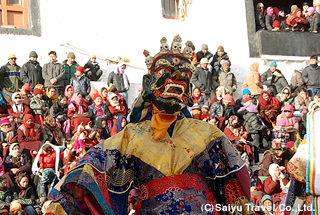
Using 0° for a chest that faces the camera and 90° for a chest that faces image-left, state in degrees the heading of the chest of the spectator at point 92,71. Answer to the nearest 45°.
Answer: approximately 0°

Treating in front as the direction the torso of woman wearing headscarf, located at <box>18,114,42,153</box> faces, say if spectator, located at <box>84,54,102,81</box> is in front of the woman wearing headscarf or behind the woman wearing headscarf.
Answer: behind

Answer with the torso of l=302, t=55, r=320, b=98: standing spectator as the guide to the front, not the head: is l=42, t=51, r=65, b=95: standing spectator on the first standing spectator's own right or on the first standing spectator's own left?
on the first standing spectator's own right

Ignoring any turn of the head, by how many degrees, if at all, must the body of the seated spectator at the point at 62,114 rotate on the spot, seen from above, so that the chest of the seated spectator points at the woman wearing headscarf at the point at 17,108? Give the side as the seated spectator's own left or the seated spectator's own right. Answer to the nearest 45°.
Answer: approximately 135° to the seated spectator's own right
